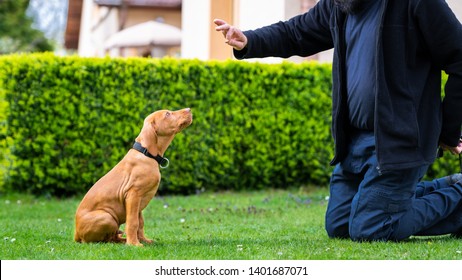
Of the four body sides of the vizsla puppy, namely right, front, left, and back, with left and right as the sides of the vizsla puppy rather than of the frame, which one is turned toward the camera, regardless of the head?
right

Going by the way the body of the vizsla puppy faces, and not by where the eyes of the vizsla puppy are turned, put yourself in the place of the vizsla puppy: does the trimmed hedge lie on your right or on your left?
on your left
